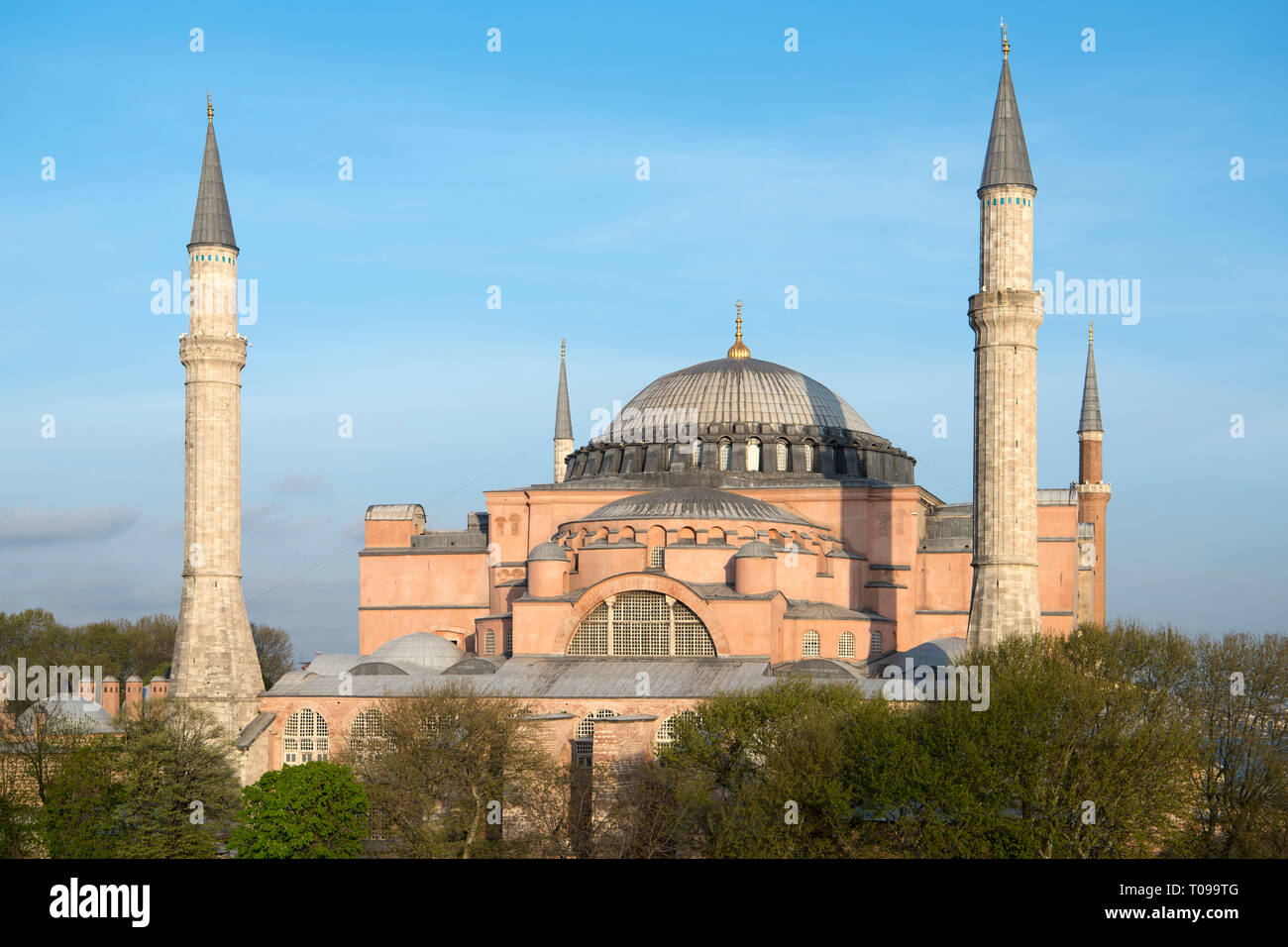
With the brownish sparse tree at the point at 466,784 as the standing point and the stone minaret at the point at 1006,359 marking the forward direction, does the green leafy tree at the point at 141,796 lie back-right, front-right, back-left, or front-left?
back-left

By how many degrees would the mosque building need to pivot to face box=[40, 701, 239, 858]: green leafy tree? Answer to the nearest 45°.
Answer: approximately 45° to its right

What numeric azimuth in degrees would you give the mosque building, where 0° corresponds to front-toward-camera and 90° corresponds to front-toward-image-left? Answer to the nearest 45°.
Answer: approximately 0°

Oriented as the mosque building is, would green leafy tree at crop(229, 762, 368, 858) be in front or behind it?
in front

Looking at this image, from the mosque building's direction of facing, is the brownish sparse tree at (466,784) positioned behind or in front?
in front
